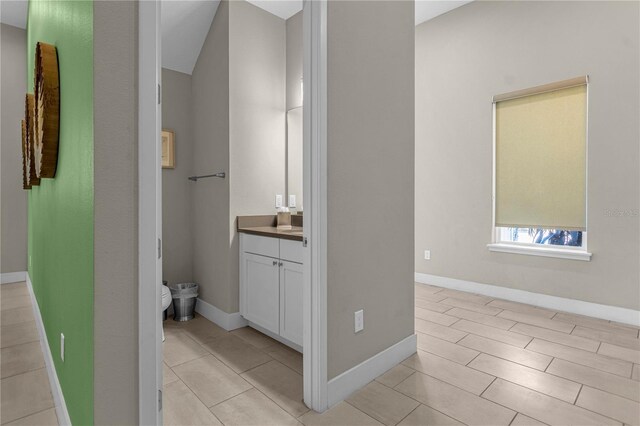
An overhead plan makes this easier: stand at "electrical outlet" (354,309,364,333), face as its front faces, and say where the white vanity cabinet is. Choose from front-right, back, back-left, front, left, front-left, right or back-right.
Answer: back

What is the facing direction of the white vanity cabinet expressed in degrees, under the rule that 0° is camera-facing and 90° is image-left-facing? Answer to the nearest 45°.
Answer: approximately 45°

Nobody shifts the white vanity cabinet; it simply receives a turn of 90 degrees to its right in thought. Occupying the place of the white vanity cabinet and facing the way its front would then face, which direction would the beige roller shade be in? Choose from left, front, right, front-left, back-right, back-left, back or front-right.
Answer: back-right

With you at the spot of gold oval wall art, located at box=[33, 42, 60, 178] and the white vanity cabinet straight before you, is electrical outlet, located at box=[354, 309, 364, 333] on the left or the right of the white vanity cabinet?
right

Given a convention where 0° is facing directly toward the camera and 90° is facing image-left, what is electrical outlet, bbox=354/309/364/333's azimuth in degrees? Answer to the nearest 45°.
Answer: approximately 315°
